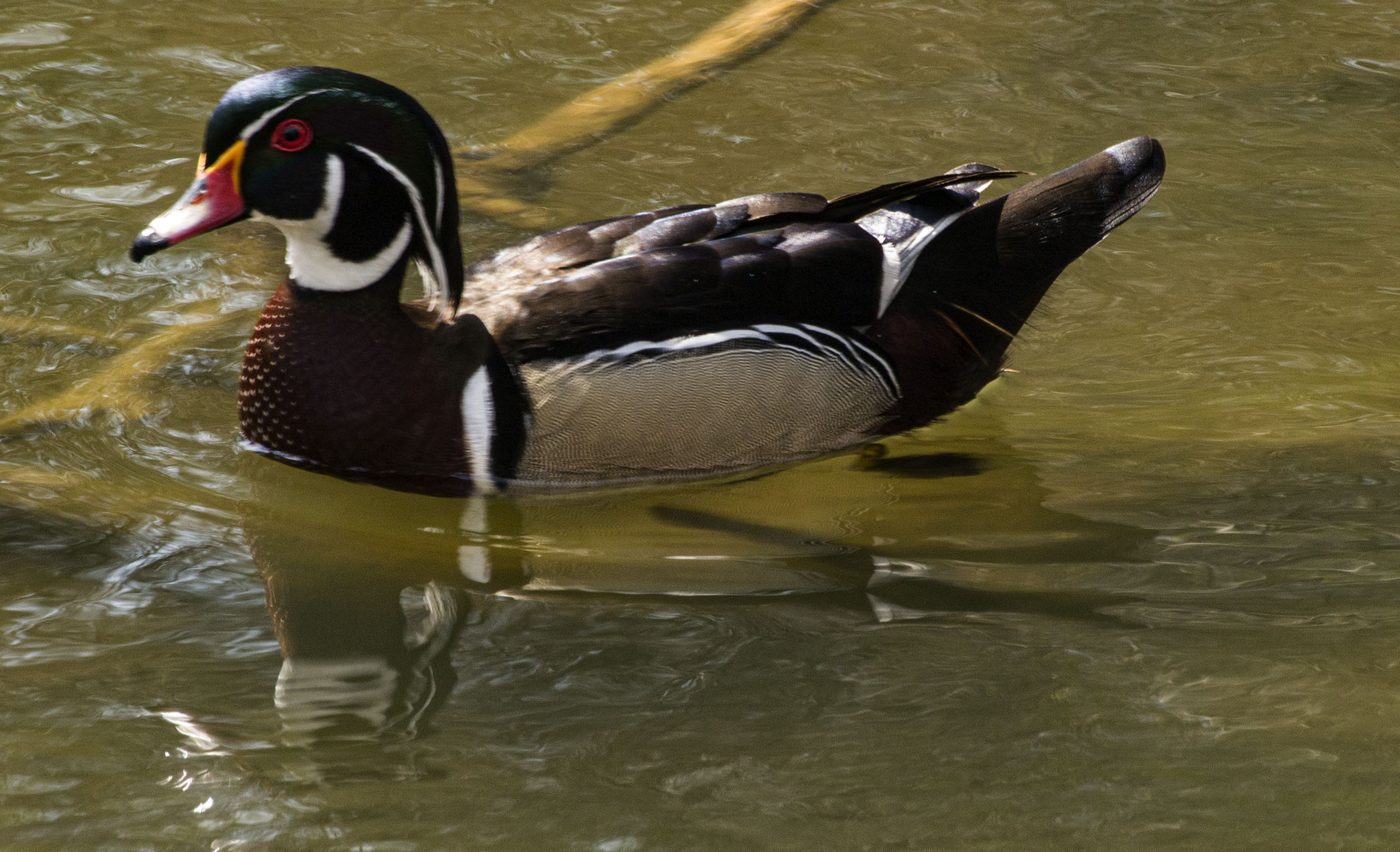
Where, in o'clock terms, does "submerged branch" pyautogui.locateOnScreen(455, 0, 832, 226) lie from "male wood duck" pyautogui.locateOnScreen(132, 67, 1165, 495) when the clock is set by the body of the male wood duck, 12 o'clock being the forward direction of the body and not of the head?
The submerged branch is roughly at 3 o'clock from the male wood duck.

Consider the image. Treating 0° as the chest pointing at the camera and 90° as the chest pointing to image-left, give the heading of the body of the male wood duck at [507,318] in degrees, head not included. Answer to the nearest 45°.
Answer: approximately 90°
